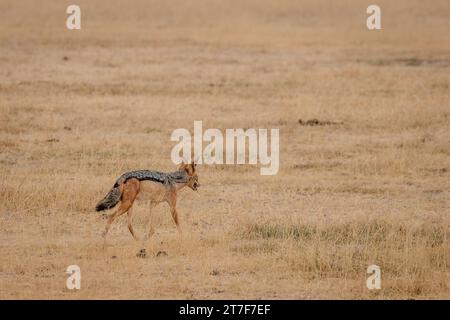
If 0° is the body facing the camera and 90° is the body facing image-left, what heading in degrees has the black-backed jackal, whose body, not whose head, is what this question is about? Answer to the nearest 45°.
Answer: approximately 270°
